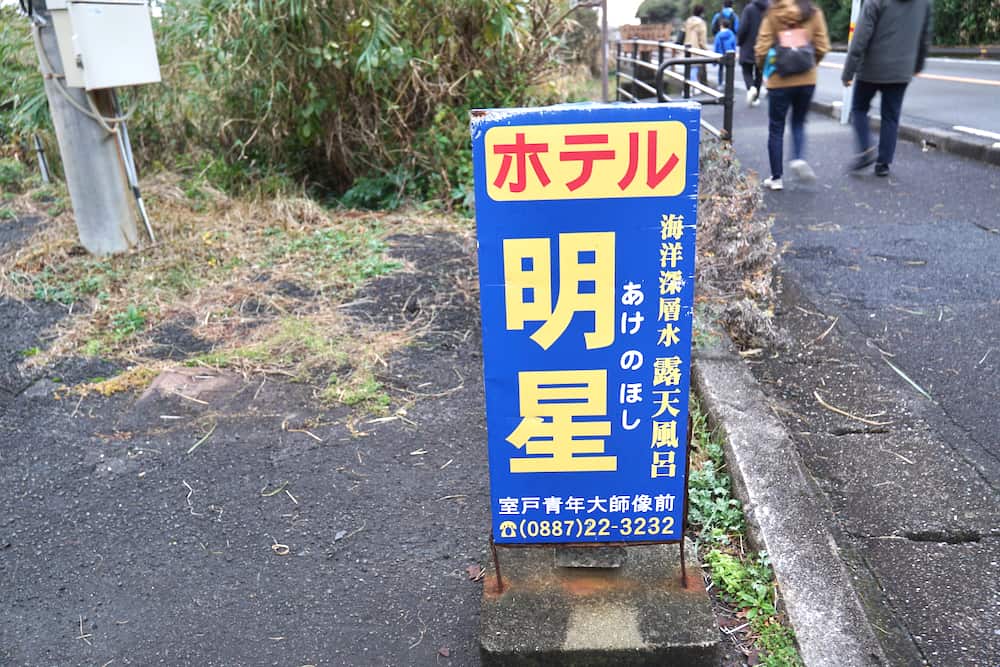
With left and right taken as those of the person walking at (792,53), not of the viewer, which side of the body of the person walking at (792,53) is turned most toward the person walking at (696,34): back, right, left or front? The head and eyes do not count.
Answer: front

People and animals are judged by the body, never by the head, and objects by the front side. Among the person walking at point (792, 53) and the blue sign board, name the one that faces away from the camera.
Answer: the person walking

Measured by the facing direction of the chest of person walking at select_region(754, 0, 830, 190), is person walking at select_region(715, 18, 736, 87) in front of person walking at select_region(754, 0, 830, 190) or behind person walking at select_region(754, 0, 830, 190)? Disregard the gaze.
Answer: in front

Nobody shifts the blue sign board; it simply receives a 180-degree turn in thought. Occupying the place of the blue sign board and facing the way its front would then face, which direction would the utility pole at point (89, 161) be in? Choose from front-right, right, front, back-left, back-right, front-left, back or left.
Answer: front-left

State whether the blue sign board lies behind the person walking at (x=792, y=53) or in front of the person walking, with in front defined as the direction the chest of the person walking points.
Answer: behind

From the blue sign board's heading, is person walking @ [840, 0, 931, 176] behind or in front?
behind

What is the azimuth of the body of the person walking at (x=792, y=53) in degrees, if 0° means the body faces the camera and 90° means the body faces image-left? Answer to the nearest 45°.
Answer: approximately 180°

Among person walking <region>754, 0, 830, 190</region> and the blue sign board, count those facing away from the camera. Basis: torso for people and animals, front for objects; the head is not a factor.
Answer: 1

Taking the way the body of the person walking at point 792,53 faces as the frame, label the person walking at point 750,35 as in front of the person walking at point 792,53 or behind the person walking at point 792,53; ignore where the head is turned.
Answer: in front

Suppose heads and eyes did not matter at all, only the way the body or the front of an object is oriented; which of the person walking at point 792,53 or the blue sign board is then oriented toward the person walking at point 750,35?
the person walking at point 792,53

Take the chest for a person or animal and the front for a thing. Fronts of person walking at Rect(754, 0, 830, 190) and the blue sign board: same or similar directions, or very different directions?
very different directions

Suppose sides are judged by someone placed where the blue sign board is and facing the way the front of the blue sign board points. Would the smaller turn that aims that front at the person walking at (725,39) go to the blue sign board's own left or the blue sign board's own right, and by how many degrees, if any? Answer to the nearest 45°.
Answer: approximately 180°

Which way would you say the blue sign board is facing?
toward the camera

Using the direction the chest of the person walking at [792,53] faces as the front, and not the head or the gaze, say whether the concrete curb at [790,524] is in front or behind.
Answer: behind
